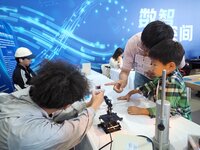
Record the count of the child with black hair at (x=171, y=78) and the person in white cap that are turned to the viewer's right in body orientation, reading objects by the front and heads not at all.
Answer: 1

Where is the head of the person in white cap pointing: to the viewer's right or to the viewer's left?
to the viewer's right

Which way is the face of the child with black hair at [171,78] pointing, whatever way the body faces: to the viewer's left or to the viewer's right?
to the viewer's left

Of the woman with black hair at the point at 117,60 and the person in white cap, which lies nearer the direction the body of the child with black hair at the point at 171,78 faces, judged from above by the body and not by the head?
the person in white cap

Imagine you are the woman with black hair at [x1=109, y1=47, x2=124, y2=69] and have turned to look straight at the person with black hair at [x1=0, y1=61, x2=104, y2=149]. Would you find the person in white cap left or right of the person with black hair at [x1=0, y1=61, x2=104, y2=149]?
right

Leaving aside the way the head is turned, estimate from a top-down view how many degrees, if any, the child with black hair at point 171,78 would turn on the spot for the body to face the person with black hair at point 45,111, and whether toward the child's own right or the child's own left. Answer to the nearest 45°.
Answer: approximately 45° to the child's own left

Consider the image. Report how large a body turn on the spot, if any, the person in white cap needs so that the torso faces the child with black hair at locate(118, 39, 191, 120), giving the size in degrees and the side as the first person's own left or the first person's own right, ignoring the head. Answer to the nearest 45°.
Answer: approximately 45° to the first person's own right

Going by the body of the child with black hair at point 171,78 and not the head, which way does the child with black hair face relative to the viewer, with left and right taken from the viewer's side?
facing to the left of the viewer

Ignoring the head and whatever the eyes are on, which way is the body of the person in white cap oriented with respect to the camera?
to the viewer's right

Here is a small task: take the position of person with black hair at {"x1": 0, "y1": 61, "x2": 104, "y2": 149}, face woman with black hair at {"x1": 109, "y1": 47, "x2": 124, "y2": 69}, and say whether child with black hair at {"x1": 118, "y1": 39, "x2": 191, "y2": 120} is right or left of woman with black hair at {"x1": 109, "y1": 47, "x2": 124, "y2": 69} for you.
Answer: right

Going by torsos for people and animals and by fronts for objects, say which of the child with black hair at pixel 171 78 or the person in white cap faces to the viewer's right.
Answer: the person in white cap

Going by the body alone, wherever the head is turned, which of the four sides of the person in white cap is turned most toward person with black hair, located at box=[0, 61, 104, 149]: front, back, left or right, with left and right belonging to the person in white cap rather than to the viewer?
right
